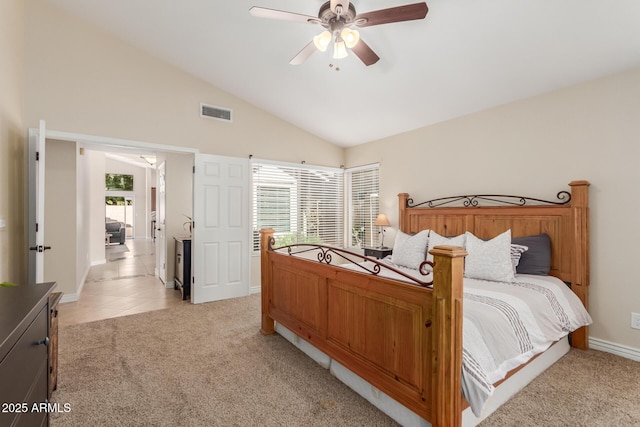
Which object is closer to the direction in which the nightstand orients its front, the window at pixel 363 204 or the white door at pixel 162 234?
the white door

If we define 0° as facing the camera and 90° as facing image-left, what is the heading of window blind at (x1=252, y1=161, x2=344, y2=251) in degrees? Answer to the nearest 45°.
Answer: approximately 315°

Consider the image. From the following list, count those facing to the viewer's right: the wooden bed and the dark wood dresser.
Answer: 1

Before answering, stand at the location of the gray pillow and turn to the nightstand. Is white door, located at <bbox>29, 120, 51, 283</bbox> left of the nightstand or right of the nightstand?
left

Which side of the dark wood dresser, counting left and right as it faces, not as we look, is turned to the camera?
right

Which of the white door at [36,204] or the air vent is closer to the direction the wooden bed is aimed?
the white door

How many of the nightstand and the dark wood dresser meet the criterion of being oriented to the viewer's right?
1

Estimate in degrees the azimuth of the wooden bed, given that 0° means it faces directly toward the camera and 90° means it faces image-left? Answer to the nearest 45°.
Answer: approximately 45°
